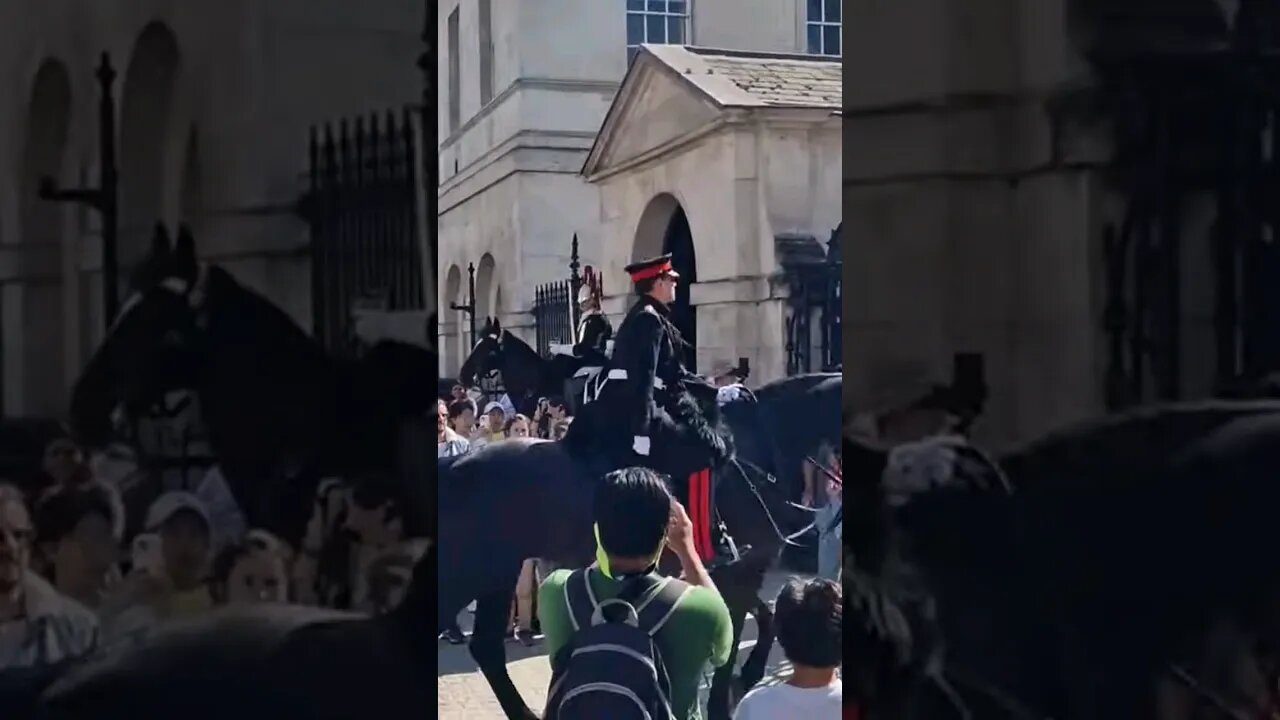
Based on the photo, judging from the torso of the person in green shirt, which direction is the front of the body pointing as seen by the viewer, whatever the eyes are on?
away from the camera

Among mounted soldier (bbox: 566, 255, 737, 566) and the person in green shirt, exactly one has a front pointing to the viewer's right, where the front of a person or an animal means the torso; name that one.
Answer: the mounted soldier

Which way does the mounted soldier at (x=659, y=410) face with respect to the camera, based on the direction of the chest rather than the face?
to the viewer's right

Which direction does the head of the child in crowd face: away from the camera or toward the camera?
away from the camera

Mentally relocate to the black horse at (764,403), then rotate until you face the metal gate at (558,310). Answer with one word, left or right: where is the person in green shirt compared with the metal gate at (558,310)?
left

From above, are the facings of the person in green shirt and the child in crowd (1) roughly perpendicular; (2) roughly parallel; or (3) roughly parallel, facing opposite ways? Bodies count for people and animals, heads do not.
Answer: roughly parallel

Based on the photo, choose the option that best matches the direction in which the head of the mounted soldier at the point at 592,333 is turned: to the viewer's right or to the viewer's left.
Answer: to the viewer's left

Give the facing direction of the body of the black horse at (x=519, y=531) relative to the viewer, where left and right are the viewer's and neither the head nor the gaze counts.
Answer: facing to the right of the viewer

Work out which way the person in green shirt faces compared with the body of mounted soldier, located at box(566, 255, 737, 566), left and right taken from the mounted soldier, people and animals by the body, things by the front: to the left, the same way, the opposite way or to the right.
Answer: to the left

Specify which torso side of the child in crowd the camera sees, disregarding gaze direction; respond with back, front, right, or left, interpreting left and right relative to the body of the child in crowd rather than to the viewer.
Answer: back
